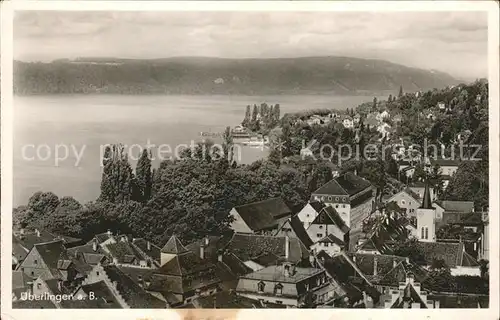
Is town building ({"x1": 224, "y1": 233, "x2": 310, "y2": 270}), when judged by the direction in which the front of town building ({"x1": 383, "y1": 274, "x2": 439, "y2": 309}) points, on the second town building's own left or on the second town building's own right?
on the second town building's own right

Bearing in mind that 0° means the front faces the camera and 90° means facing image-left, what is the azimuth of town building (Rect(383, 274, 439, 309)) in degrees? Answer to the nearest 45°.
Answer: approximately 0°

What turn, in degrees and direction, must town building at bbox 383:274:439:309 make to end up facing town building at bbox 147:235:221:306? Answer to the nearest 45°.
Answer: approximately 90° to its right
